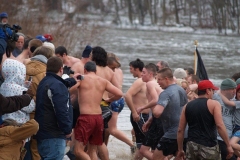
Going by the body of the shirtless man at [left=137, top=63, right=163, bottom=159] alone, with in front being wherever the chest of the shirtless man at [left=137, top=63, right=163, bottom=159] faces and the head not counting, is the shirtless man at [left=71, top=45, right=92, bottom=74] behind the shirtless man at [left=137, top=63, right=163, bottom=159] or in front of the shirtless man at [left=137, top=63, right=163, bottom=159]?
in front

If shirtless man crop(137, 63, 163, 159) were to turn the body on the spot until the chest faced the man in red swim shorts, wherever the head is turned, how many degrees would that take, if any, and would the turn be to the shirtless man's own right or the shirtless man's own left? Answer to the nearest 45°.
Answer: approximately 45° to the shirtless man's own left

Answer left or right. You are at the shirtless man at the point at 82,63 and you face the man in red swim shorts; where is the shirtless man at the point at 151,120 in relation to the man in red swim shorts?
left

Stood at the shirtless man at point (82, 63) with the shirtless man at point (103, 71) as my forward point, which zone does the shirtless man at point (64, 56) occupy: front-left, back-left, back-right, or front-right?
back-right

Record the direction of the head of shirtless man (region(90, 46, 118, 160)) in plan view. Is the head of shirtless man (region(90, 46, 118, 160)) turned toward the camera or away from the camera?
away from the camera
